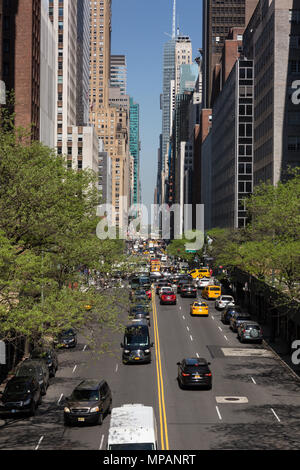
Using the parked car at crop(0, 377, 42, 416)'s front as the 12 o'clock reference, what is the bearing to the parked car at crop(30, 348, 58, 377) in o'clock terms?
the parked car at crop(30, 348, 58, 377) is roughly at 5 o'clock from the parked car at crop(0, 377, 42, 416).

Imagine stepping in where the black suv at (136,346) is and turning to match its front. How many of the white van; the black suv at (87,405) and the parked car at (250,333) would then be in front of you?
2

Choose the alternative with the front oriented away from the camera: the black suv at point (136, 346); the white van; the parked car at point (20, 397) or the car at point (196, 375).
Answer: the car at point (196, 375)

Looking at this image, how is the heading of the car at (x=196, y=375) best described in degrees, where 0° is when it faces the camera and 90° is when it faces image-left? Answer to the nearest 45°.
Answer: approximately 180°

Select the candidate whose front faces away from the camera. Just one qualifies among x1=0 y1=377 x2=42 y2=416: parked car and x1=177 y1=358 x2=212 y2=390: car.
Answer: x1=177 y1=358 x2=212 y2=390: car

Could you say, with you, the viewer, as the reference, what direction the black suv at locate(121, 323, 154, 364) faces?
facing the viewer

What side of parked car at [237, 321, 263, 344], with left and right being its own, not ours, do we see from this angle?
back

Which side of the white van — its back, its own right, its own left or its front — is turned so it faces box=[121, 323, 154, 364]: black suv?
back

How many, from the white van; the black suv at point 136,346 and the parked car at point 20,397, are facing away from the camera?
0

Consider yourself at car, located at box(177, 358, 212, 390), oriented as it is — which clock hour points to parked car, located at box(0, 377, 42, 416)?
parked car, located at box(0, 377, 42, 416) is roughly at 8 o'clock from car, located at box(177, 358, 212, 390).

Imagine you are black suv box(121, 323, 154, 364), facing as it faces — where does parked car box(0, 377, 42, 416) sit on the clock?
The parked car is roughly at 1 o'clock from the black suv.

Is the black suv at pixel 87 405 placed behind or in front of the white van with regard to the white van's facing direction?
behind

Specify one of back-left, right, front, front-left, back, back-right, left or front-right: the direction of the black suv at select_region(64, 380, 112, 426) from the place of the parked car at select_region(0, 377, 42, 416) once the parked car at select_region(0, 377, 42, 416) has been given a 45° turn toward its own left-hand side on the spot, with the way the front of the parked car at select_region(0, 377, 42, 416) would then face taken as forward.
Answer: front-left

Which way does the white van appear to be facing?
toward the camera
